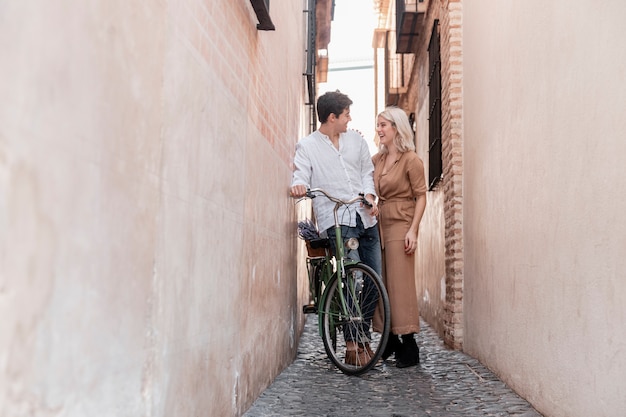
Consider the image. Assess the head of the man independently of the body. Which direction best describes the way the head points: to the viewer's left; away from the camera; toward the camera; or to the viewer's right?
to the viewer's right

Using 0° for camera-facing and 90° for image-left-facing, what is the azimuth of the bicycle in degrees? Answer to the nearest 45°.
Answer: approximately 315°

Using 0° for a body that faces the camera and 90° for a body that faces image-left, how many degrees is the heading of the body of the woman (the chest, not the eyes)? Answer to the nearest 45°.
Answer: approximately 45°

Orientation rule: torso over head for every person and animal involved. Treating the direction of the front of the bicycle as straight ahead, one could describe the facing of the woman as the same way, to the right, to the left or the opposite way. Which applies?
to the right
